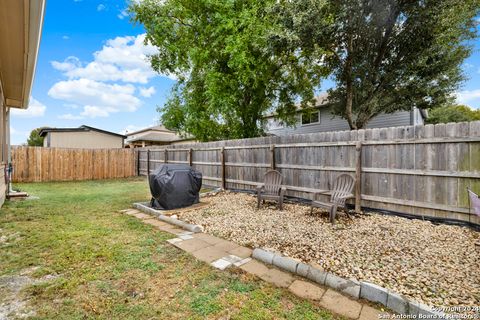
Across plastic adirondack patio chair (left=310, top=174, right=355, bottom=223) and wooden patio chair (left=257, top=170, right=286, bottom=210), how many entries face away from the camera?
0

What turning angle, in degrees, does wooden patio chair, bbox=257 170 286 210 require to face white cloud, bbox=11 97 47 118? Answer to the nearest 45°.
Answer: approximately 90° to its right

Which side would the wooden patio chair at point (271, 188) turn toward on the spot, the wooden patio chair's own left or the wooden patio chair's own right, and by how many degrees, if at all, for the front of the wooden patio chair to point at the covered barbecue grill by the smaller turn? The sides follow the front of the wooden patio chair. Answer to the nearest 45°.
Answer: approximately 90° to the wooden patio chair's own right

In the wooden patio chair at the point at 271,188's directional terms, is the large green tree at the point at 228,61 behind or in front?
behind

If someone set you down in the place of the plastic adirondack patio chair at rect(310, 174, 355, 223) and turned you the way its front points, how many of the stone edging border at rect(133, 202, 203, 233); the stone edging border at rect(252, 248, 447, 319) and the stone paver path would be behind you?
0

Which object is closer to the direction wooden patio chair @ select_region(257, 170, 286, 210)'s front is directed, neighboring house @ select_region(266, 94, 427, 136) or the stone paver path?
the stone paver path

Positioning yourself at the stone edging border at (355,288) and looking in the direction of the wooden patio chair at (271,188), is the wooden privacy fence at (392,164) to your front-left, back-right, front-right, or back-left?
front-right

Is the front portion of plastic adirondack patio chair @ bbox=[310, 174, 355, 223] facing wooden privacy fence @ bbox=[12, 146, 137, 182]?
no

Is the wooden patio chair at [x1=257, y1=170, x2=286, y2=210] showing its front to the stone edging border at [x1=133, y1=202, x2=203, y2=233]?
no

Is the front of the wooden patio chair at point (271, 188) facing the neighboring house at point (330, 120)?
no

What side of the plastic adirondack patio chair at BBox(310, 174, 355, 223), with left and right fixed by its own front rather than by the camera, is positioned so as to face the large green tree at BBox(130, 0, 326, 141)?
right

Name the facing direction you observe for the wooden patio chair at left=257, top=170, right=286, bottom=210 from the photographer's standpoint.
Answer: facing the viewer

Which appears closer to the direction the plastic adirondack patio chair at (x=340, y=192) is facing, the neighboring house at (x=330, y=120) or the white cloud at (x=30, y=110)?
the white cloud

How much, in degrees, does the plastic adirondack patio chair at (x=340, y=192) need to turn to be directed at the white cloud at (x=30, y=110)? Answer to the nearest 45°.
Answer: approximately 45° to its right

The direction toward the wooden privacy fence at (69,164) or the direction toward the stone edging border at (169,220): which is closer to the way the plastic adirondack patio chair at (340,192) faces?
the stone edging border

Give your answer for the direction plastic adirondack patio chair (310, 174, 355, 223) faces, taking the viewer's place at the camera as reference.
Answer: facing the viewer and to the left of the viewer
